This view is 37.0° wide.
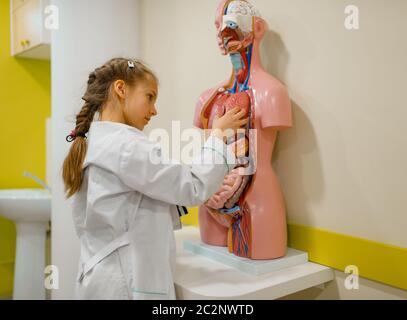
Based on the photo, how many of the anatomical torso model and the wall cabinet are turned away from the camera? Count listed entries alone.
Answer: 0

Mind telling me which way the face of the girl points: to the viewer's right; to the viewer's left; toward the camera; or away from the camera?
to the viewer's right

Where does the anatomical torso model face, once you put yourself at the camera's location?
facing the viewer and to the left of the viewer
